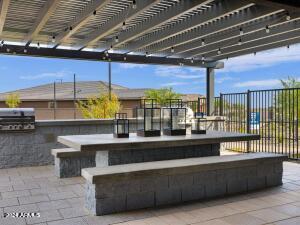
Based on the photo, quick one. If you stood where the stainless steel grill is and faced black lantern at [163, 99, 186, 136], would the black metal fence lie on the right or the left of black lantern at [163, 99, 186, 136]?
left

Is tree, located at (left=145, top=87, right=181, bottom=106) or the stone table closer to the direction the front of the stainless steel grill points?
the stone table

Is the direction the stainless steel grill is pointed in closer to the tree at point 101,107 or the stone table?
the stone table

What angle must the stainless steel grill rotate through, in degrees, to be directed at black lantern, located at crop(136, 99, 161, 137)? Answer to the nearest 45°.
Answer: approximately 45° to its left

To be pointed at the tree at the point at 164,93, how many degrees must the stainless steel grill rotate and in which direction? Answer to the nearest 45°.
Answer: approximately 135° to its left

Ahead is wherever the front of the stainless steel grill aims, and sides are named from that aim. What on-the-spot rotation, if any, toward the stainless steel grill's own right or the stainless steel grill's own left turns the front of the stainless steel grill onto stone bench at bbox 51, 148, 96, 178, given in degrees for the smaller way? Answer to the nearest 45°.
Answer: approximately 45° to the stainless steel grill's own left

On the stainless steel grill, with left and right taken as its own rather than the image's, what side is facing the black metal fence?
left

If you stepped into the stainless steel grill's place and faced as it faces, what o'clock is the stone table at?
The stone table is roughly at 11 o'clock from the stainless steel grill.

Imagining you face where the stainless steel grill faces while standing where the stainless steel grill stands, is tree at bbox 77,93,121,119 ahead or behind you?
behind

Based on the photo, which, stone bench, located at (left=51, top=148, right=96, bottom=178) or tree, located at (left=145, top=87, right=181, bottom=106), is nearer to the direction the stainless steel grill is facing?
the stone bench

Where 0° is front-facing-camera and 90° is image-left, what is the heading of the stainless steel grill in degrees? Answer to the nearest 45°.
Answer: approximately 0°

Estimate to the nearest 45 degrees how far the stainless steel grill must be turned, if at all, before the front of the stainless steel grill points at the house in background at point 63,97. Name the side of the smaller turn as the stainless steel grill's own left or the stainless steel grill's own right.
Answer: approximately 180°
